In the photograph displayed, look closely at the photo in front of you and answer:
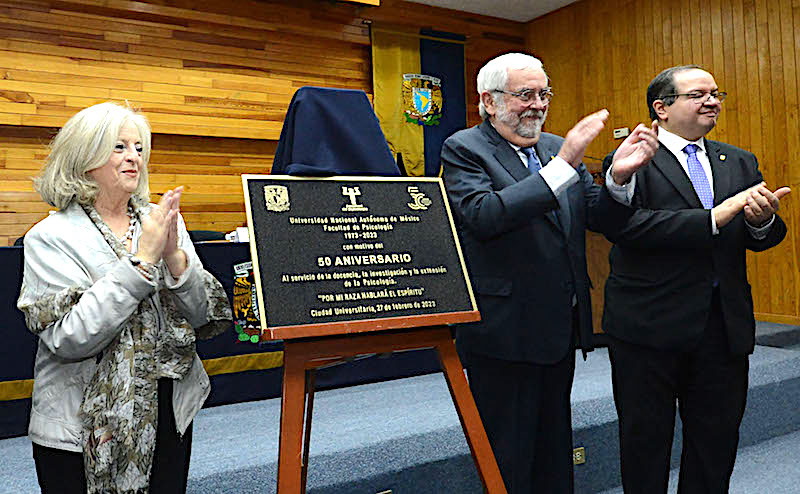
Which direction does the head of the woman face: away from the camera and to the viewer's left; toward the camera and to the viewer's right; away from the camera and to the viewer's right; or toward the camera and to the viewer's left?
toward the camera and to the viewer's right

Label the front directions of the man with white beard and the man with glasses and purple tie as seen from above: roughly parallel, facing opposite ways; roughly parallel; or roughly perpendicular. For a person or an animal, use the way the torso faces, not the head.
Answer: roughly parallel

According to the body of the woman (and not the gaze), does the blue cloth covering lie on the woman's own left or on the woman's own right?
on the woman's own left

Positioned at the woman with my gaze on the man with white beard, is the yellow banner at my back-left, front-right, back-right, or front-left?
front-left

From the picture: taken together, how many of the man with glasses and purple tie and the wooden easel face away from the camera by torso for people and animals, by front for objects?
0

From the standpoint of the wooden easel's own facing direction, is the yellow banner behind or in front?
behind

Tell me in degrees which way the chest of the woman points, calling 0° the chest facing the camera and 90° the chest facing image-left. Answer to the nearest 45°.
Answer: approximately 315°

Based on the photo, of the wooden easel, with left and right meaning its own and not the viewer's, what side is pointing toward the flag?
back

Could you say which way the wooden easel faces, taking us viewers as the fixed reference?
facing the viewer
